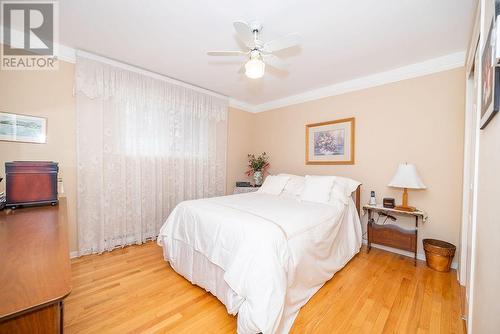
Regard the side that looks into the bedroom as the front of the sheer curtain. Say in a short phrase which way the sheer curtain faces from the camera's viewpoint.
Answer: facing the viewer and to the right of the viewer

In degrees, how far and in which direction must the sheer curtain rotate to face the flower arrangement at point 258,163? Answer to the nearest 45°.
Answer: approximately 45° to its left

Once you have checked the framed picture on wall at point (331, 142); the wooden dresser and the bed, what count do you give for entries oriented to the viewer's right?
1

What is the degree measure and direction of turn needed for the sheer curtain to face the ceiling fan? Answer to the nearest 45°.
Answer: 0° — it already faces it

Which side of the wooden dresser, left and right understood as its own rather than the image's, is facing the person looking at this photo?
right

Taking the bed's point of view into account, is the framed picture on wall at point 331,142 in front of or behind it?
behind

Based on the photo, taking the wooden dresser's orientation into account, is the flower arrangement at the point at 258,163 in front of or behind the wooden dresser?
in front

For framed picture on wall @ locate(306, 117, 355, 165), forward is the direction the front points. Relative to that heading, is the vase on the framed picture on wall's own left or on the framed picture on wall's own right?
on the framed picture on wall's own right

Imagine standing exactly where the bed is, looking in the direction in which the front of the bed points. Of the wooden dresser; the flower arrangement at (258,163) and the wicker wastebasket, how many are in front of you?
1

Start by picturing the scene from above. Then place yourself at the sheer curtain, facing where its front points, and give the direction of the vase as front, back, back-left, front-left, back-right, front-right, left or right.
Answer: front-left

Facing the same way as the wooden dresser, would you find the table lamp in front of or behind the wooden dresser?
in front

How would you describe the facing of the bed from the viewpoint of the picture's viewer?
facing the viewer and to the left of the viewer

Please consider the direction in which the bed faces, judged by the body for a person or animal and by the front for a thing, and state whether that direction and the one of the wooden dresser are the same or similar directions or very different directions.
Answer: very different directions

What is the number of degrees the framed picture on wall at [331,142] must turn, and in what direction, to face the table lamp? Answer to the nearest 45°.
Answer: approximately 90° to its left

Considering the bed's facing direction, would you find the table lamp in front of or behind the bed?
behind
